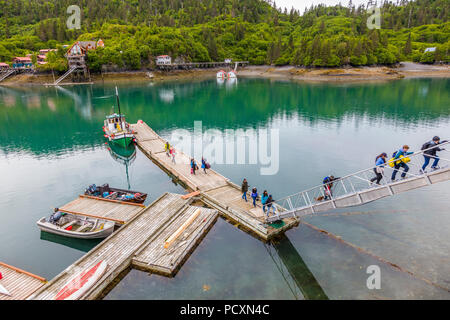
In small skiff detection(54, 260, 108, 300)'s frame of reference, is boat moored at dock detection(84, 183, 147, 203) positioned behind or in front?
in front

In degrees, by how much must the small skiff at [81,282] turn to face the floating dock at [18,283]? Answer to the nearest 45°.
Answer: approximately 90° to its left

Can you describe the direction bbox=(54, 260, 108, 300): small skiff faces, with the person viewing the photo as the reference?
facing away from the viewer and to the right of the viewer

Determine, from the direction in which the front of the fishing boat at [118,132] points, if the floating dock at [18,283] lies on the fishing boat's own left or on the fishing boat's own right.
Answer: on the fishing boat's own right

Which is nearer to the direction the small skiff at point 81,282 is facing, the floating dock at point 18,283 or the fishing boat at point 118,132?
the fishing boat

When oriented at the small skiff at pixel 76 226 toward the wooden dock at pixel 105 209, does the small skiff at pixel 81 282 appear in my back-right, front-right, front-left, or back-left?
back-right

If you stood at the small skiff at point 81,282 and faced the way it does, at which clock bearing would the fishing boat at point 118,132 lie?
The fishing boat is roughly at 11 o'clock from the small skiff.

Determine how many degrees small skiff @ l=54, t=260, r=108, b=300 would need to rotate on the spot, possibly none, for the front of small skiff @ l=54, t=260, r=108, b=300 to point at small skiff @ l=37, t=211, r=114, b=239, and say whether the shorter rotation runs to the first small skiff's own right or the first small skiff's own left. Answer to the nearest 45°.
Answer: approximately 45° to the first small skiff's own left

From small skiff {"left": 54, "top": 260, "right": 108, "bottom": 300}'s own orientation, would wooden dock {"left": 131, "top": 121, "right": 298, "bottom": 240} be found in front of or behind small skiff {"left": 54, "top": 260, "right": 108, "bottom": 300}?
in front

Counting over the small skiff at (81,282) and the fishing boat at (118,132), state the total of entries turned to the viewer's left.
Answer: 0
